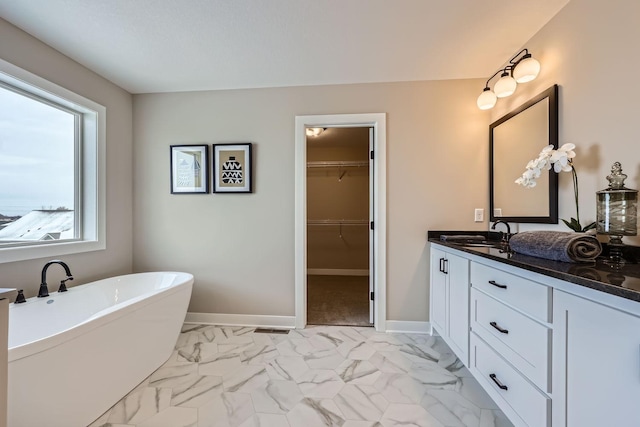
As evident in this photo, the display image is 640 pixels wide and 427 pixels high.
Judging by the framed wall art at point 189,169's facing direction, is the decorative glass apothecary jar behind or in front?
in front

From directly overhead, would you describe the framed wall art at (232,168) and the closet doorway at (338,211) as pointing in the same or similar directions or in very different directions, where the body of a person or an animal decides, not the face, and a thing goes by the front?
same or similar directions

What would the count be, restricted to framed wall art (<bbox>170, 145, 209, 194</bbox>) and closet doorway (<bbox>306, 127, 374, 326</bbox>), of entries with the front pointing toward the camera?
2

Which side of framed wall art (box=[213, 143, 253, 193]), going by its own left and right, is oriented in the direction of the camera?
front

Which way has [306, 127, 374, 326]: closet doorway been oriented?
toward the camera

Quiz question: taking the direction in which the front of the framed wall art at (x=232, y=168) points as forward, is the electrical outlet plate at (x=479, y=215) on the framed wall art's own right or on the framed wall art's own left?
on the framed wall art's own left

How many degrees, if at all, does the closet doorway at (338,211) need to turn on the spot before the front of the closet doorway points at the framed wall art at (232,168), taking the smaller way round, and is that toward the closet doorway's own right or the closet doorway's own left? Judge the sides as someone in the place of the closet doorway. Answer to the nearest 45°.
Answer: approximately 45° to the closet doorway's own right

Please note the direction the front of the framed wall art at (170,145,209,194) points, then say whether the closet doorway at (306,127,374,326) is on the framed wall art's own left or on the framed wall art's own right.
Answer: on the framed wall art's own left

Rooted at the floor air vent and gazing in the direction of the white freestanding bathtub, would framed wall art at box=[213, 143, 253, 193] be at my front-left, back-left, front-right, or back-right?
front-right
